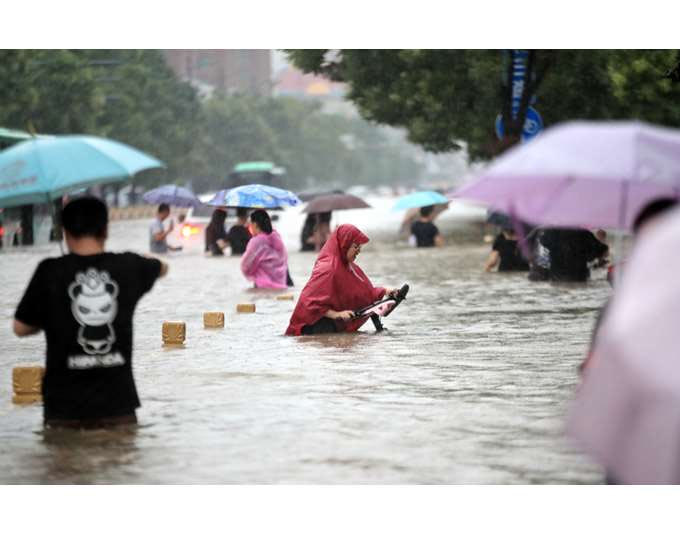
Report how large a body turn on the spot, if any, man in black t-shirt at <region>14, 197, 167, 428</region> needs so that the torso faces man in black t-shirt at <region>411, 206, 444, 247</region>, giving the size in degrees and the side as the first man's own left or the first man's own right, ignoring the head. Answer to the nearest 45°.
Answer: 0° — they already face them

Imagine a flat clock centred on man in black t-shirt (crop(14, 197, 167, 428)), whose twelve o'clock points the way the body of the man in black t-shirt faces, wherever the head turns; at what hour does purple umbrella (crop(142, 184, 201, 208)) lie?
The purple umbrella is roughly at 12 o'clock from the man in black t-shirt.

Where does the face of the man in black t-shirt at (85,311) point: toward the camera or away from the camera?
away from the camera

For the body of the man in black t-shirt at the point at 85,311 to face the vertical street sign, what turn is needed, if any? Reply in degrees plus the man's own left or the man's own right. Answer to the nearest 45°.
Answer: approximately 45° to the man's own right

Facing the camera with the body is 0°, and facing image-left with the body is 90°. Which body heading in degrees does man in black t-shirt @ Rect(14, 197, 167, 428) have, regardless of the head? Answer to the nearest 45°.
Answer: approximately 180°

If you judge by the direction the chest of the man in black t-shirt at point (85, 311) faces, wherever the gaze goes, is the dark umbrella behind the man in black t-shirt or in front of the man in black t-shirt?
in front

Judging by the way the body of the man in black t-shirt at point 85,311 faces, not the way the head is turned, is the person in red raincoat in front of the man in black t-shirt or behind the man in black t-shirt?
in front

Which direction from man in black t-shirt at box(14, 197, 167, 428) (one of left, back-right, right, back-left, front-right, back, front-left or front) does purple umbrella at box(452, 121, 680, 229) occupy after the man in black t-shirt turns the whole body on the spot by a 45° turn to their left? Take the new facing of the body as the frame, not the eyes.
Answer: back

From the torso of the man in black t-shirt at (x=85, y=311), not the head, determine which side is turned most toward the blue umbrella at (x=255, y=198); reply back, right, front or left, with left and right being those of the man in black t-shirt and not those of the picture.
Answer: front

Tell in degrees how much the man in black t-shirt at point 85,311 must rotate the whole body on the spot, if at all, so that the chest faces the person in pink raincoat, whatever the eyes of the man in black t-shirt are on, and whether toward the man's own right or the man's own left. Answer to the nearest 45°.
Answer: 0° — they already face them

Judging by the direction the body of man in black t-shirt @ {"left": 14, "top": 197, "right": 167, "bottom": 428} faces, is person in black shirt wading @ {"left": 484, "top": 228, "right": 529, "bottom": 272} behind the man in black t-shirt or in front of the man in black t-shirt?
in front
